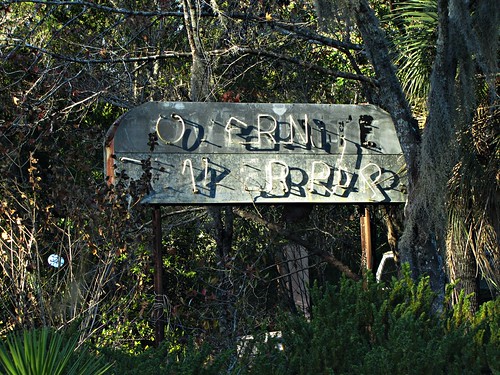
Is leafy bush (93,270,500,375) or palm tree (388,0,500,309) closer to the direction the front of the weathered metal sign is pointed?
the leafy bush

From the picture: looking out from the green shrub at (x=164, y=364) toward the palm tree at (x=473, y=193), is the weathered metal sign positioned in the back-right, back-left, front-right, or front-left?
front-left

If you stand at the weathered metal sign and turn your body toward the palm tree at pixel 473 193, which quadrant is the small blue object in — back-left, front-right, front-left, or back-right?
back-right

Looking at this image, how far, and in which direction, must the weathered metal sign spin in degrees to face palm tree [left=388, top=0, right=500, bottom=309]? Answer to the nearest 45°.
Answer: approximately 90° to its left

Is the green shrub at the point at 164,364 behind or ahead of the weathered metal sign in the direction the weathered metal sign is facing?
ahead

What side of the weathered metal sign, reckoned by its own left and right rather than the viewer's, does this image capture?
front

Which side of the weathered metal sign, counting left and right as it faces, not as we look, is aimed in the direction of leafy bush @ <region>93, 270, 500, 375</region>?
front

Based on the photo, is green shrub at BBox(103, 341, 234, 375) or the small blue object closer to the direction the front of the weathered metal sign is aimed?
the green shrub

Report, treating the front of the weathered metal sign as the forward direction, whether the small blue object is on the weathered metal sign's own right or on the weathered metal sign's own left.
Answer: on the weathered metal sign's own right
